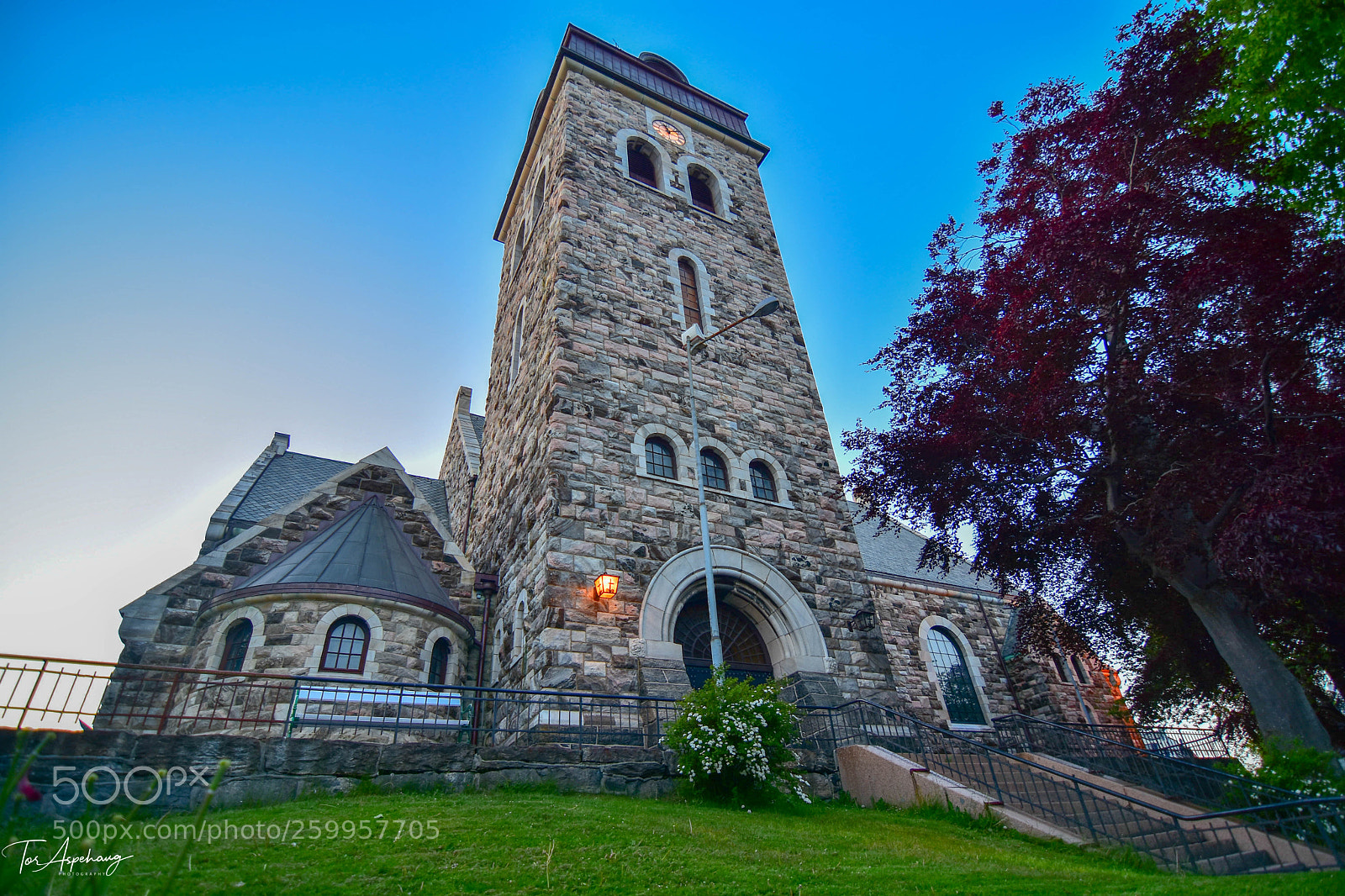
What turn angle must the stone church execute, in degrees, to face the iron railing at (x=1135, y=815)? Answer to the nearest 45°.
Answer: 0° — it already faces it

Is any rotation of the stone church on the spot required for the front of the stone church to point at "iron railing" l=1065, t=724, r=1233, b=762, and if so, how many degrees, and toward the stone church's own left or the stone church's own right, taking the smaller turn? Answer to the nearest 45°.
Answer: approximately 45° to the stone church's own left

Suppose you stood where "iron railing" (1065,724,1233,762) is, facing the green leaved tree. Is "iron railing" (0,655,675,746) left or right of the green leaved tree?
right

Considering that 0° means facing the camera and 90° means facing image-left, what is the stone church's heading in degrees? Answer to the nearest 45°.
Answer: approximately 315°
